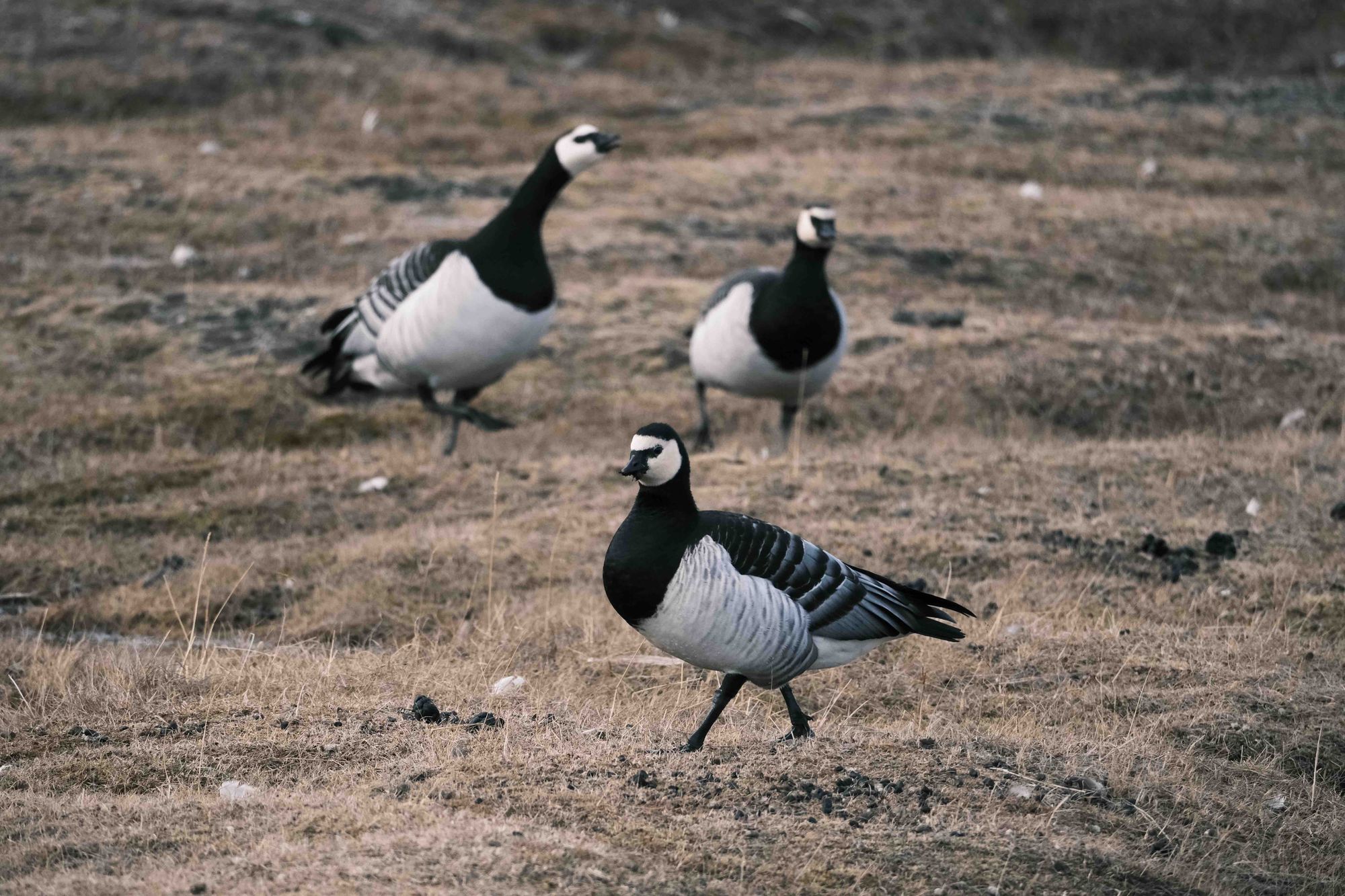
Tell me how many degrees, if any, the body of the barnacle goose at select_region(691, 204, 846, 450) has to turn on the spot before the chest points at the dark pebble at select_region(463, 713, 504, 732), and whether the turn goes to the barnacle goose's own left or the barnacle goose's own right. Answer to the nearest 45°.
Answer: approximately 45° to the barnacle goose's own right

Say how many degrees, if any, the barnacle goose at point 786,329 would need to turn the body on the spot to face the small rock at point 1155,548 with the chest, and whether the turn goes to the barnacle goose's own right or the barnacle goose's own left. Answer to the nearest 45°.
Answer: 0° — it already faces it

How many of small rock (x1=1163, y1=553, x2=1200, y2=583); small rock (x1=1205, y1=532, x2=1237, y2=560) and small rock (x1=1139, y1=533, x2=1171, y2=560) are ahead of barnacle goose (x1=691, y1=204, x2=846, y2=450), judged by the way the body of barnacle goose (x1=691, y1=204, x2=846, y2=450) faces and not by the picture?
3

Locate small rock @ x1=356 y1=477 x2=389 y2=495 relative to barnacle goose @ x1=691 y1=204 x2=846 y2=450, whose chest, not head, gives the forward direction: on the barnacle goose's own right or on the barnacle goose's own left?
on the barnacle goose's own right

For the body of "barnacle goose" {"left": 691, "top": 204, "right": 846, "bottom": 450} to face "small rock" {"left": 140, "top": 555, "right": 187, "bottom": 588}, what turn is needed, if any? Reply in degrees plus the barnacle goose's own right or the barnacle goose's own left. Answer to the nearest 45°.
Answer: approximately 90° to the barnacle goose's own right

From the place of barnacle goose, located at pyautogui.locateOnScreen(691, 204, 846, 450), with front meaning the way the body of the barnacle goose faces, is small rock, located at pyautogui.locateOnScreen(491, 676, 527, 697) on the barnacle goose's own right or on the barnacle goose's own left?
on the barnacle goose's own right

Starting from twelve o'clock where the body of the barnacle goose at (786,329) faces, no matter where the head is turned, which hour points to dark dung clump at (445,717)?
The dark dung clump is roughly at 2 o'clock from the barnacle goose.

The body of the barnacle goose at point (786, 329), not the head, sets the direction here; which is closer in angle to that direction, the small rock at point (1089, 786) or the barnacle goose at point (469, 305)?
the small rock

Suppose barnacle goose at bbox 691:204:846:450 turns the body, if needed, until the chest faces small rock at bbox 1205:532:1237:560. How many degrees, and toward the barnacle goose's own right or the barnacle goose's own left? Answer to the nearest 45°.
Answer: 0° — it already faces it

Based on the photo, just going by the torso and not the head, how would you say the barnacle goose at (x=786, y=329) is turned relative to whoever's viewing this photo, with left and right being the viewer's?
facing the viewer and to the right of the viewer

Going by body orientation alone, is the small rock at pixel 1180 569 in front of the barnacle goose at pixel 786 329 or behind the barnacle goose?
in front
